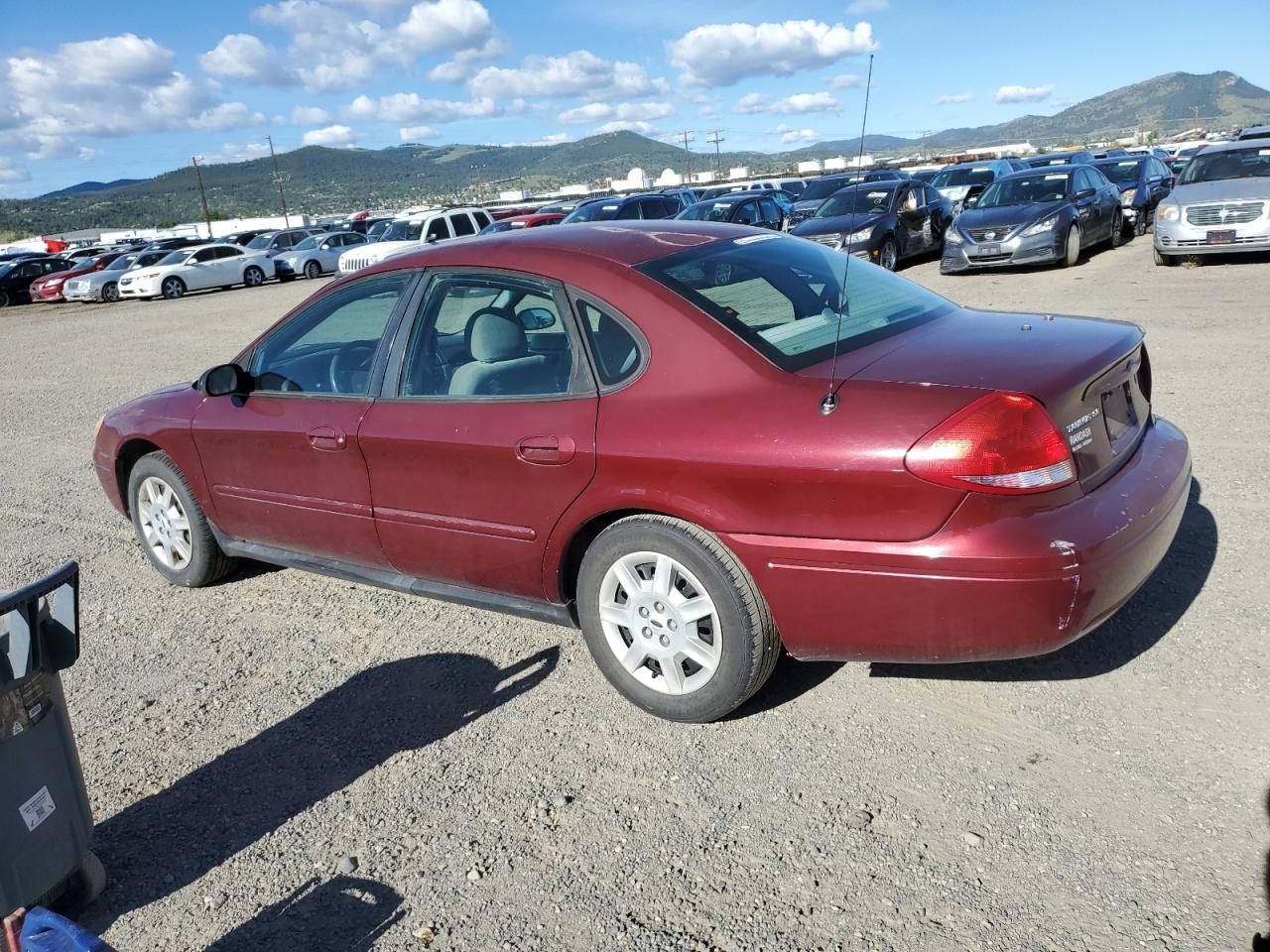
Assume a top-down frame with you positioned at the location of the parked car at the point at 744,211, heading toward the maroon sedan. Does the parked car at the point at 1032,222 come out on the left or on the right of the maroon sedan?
left

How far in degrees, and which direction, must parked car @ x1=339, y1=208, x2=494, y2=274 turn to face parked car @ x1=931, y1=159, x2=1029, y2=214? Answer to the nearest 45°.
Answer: approximately 135° to its left

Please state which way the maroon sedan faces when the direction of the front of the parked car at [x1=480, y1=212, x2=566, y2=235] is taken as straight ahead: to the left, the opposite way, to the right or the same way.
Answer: to the right

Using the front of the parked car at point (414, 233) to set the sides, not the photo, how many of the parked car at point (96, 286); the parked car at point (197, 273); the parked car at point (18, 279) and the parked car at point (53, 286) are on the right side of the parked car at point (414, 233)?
4

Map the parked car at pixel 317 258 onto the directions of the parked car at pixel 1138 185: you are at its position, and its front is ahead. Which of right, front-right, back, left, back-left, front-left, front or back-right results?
front-right

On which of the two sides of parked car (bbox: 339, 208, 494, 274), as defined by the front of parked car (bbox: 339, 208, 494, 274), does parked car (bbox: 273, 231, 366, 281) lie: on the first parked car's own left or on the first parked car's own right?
on the first parked car's own right

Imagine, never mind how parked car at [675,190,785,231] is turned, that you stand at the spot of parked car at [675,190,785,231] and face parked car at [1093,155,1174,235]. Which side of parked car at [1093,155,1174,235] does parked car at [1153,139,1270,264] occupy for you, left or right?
right

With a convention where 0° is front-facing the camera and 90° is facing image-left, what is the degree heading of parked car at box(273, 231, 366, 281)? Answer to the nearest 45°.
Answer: approximately 45°

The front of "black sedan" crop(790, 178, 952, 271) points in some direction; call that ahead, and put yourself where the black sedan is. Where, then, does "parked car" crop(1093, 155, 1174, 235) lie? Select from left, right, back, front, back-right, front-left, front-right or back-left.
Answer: back

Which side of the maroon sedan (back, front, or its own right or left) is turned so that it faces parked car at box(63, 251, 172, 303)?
front
